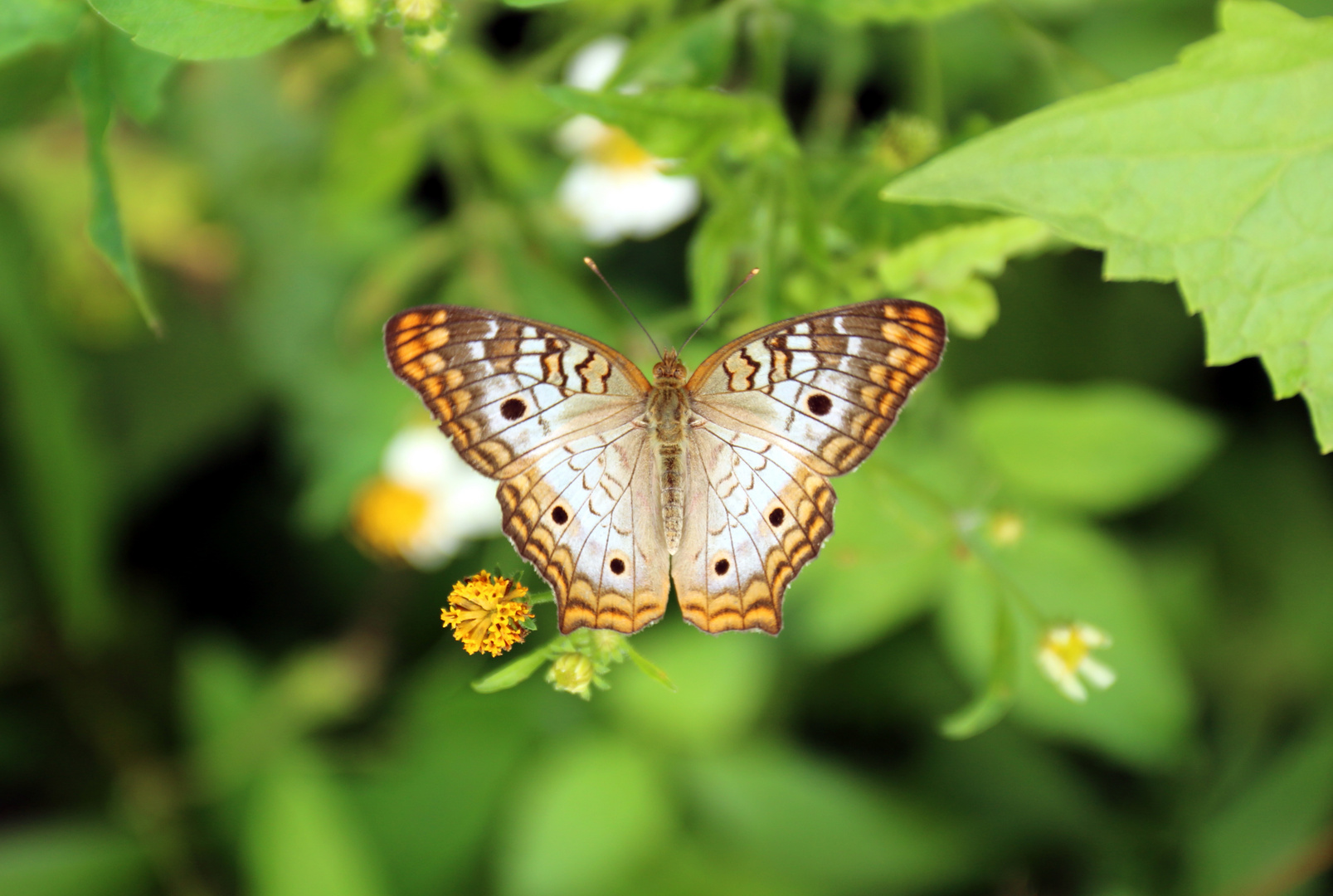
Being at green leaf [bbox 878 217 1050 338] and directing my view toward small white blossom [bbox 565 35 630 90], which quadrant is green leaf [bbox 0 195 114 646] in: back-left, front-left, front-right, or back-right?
front-left

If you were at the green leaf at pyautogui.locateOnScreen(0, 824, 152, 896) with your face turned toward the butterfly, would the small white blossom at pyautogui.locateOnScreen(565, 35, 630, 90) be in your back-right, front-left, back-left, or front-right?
front-left

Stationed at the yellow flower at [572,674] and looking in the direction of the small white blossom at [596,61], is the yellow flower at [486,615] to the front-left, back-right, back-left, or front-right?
front-left

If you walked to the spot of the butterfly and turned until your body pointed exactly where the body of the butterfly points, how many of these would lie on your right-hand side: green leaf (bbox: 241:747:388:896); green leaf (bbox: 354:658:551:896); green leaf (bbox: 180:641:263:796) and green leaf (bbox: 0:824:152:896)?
0

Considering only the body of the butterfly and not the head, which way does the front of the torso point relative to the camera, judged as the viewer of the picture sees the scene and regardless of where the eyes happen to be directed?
away from the camera
